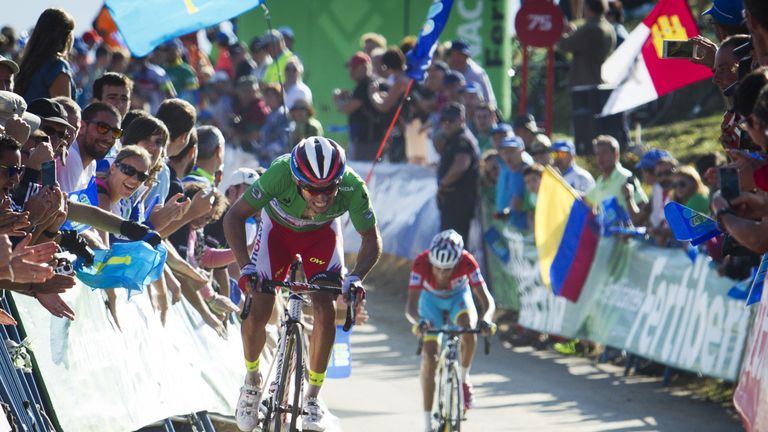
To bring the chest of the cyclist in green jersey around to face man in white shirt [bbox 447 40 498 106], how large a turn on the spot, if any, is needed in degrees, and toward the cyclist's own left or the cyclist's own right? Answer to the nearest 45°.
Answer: approximately 180°

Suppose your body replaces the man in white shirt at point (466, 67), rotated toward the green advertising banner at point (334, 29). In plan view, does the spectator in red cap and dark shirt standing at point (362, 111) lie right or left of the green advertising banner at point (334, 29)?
left

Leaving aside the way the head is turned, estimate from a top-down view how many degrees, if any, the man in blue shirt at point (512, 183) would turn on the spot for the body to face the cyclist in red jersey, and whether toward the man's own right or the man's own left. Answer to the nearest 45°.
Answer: approximately 45° to the man's own left

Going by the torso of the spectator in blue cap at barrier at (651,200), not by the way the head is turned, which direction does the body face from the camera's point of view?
to the viewer's left

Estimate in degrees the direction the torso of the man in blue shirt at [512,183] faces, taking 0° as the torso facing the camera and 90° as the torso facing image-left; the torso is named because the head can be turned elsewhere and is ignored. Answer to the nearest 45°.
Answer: approximately 45°

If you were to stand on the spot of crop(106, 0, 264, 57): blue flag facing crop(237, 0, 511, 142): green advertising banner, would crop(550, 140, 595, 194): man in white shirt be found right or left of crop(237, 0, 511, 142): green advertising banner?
right

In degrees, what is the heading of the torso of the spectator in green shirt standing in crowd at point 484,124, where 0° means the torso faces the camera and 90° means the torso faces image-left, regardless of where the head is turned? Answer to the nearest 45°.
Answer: approximately 45°

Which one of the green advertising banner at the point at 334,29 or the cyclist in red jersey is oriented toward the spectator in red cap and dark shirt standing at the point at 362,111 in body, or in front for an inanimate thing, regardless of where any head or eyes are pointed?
the green advertising banner

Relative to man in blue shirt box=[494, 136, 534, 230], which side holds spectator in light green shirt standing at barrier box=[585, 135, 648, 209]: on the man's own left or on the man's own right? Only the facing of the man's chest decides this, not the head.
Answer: on the man's own left

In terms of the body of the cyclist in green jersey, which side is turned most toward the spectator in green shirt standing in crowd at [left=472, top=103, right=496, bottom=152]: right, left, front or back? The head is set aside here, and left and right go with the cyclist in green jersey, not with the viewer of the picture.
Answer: back
